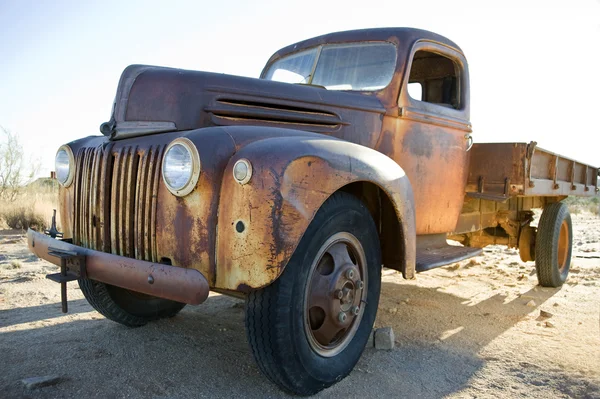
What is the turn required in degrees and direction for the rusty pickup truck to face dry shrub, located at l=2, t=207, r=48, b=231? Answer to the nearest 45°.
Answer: approximately 90° to its right

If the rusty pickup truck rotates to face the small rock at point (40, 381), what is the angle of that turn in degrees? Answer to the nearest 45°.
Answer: approximately 45° to its right

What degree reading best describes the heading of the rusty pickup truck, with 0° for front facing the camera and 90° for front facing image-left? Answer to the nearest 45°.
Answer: approximately 45°

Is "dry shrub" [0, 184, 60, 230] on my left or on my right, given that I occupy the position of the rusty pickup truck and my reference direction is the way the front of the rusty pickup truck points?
on my right
